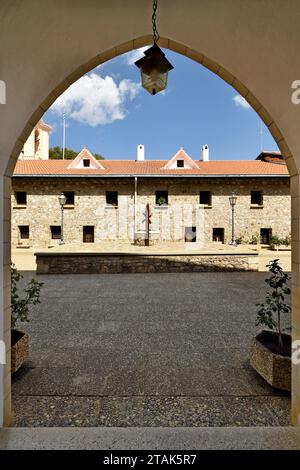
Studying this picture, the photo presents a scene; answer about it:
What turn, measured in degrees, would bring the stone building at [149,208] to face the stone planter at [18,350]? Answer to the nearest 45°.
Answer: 0° — it already faces it

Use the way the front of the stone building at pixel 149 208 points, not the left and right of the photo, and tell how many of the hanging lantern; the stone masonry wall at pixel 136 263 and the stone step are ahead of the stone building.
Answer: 3

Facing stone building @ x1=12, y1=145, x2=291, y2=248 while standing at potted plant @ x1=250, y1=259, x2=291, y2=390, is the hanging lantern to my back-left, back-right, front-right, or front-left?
back-left

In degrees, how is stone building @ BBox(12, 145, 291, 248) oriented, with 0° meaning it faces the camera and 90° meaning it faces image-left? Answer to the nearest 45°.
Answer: approximately 0°

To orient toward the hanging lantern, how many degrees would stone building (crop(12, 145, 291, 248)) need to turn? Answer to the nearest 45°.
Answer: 0° — it already faces it

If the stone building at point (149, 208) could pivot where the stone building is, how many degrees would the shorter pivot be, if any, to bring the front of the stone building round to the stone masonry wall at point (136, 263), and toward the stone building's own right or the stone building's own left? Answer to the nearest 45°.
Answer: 0° — it already faces it

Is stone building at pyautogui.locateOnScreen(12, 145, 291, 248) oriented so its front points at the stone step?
yes

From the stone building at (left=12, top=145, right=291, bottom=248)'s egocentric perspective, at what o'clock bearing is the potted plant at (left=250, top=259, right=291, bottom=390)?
The potted plant is roughly at 12 o'clock from the stone building.

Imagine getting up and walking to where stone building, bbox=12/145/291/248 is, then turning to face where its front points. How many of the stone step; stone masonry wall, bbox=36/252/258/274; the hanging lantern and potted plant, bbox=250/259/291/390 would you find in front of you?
4
